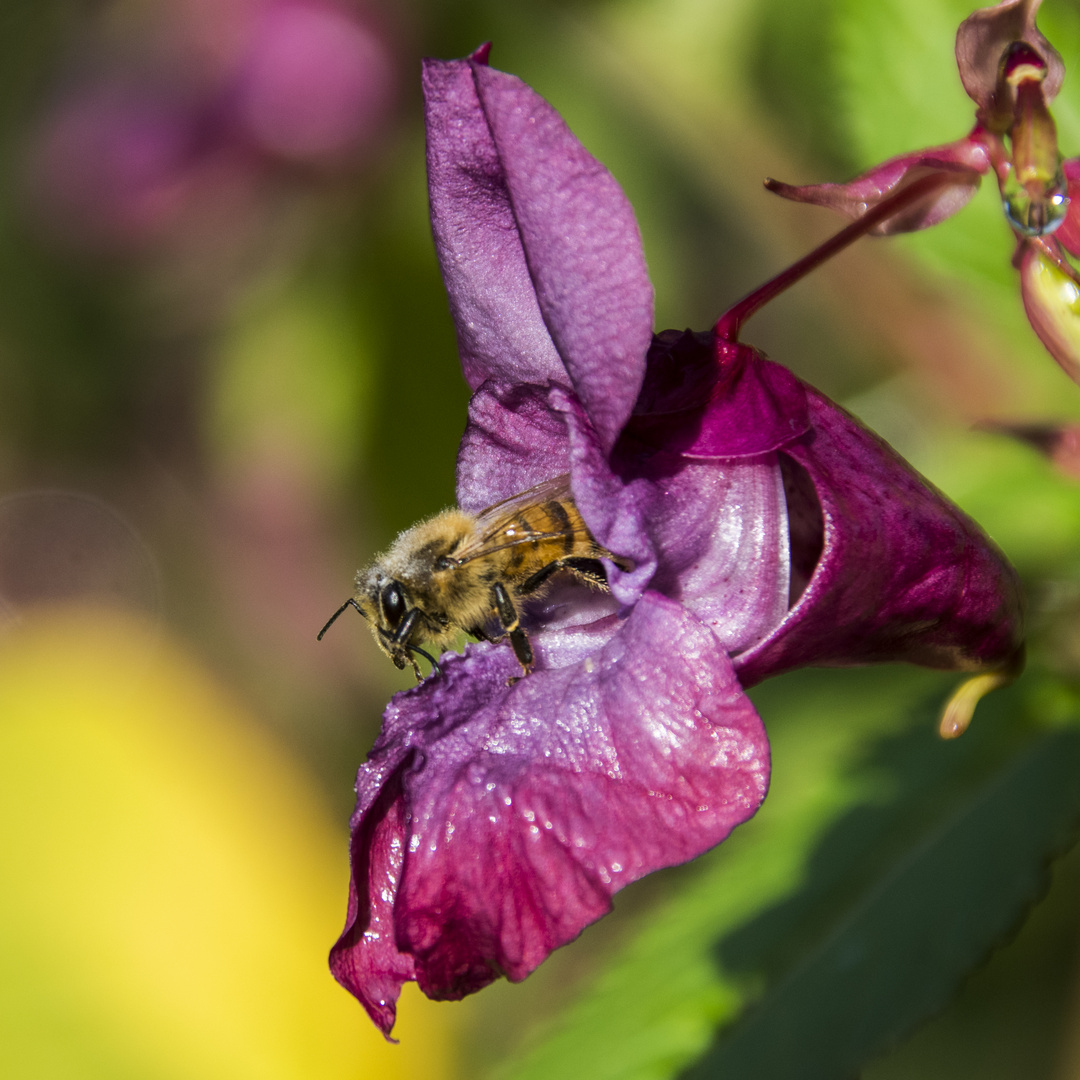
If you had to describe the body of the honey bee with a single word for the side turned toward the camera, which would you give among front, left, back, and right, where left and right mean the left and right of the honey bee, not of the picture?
left

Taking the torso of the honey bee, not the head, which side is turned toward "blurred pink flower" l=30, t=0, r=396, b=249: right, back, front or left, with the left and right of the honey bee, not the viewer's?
right
